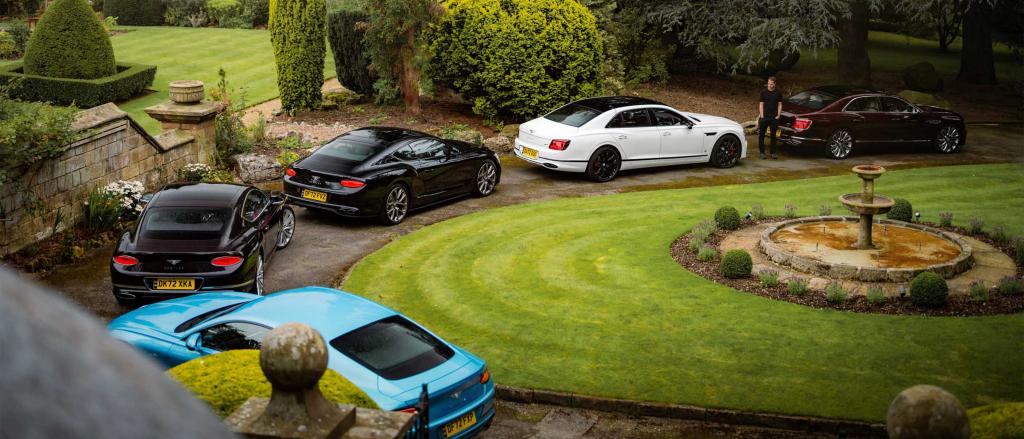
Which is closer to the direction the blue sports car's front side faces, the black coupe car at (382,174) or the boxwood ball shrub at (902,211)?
the black coupe car

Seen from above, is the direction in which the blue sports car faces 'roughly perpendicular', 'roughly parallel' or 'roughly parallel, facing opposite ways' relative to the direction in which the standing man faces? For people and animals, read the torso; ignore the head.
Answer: roughly perpendicular

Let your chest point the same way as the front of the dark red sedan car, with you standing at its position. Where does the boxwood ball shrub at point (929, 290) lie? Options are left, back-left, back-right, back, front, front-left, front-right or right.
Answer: back-right

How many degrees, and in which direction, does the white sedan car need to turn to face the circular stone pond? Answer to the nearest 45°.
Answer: approximately 90° to its right

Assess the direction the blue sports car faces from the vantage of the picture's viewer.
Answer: facing away from the viewer and to the left of the viewer

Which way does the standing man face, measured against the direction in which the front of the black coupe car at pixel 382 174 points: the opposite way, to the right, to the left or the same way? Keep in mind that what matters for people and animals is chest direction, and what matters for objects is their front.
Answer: the opposite way

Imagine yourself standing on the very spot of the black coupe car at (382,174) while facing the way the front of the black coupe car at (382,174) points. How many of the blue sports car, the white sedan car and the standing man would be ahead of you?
2

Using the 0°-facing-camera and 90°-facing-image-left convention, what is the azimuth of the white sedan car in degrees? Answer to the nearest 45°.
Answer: approximately 225°

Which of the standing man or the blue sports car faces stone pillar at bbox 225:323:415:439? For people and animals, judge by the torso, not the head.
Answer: the standing man

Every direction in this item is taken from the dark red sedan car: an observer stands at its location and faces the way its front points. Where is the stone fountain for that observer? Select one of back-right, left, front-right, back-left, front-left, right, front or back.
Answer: back-right

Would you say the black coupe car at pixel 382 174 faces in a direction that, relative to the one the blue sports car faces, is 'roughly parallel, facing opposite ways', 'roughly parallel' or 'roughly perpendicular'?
roughly perpendicular

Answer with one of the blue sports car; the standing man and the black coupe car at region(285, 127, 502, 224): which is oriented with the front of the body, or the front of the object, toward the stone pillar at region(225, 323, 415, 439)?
the standing man
